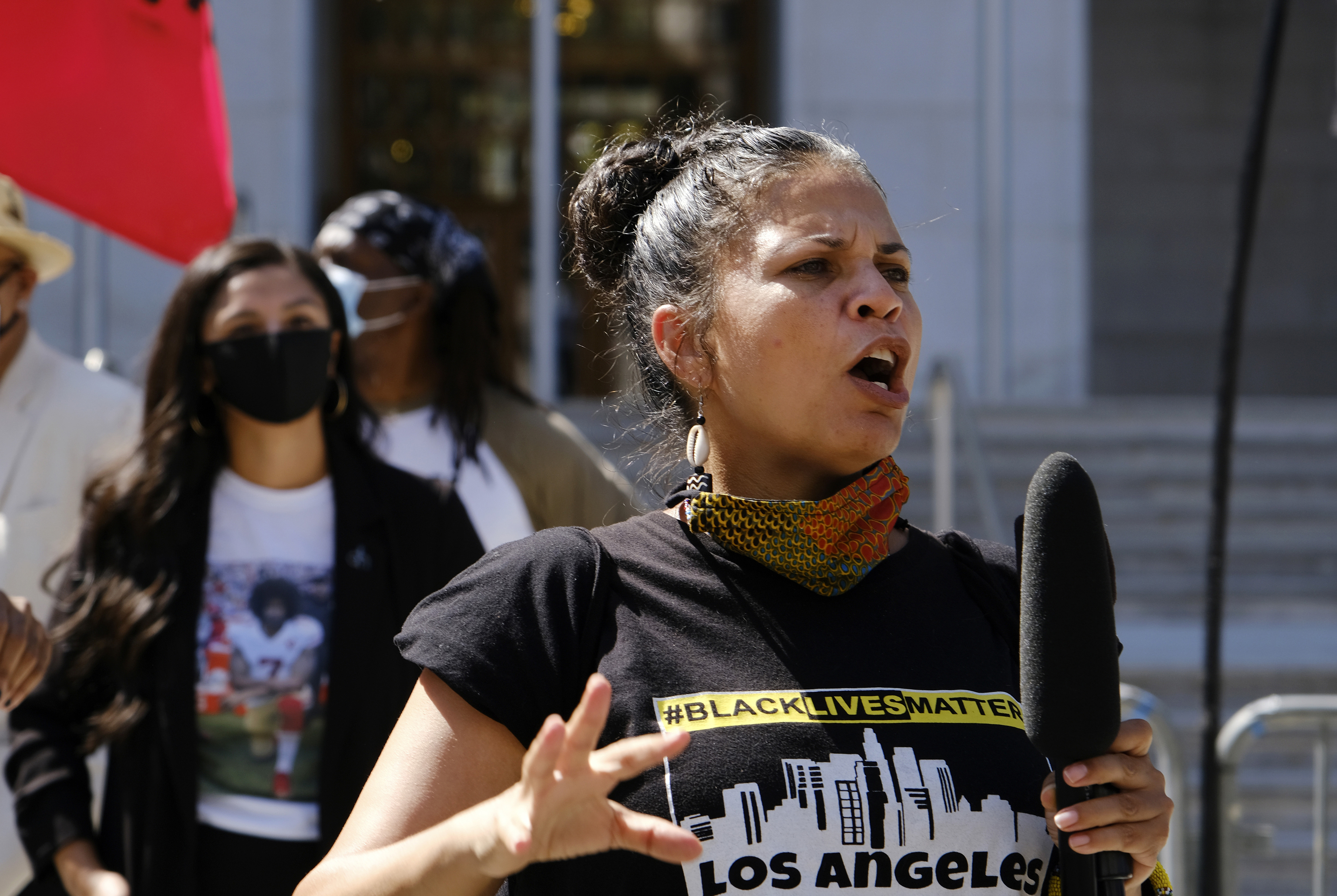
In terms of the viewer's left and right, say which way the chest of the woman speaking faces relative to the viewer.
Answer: facing the viewer and to the right of the viewer

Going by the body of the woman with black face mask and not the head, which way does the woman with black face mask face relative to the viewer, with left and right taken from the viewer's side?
facing the viewer

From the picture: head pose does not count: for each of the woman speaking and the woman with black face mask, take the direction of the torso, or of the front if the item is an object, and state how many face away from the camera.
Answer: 0

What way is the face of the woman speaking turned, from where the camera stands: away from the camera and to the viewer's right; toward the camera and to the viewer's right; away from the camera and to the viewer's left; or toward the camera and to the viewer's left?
toward the camera and to the viewer's right
